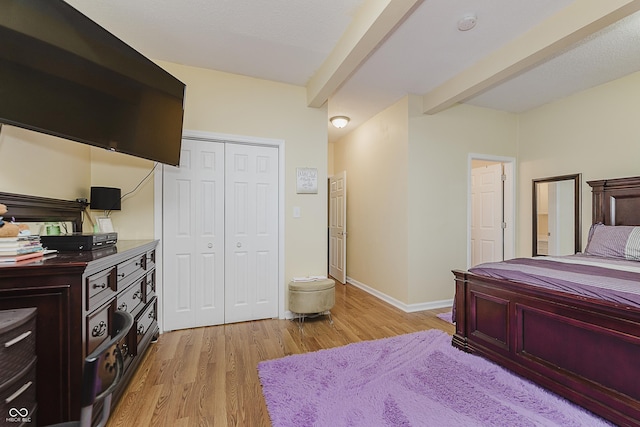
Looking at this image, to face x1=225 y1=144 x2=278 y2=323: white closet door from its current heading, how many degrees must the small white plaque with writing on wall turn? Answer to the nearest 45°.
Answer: approximately 90° to its right

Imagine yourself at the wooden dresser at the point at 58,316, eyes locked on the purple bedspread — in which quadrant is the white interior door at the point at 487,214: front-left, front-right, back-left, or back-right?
front-left

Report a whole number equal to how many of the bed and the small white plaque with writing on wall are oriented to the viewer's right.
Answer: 0

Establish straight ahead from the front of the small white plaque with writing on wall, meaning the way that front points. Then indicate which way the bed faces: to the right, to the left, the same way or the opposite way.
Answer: to the right

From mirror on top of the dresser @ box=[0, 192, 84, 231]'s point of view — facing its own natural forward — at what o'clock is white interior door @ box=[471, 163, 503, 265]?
The white interior door is roughly at 11 o'clock from the mirror on top of the dresser.

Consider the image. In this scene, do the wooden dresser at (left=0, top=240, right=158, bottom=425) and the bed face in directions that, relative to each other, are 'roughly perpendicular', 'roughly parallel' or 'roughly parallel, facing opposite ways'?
roughly parallel, facing opposite ways

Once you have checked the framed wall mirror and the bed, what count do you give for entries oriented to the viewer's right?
0

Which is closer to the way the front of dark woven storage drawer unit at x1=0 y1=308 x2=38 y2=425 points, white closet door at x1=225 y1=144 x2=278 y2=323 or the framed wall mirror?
the framed wall mirror

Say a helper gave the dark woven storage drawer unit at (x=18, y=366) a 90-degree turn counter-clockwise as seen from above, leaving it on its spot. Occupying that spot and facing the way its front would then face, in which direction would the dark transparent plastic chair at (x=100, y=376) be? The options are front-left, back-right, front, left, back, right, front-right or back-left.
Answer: back-right

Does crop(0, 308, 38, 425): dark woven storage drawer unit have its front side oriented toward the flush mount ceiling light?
no

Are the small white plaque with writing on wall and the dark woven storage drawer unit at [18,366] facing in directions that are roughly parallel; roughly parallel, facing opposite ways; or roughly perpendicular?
roughly perpendicular

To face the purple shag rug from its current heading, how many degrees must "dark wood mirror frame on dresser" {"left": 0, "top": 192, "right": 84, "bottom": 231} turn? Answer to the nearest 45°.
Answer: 0° — it already faces it

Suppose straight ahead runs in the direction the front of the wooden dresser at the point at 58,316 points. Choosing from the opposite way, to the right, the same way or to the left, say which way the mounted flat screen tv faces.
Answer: the same way

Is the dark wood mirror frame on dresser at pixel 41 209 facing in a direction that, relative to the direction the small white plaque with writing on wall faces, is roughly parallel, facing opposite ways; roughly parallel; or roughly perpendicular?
roughly perpendicular

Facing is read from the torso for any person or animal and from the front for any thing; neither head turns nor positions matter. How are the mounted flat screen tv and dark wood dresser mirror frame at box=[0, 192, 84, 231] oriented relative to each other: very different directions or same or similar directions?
same or similar directions
